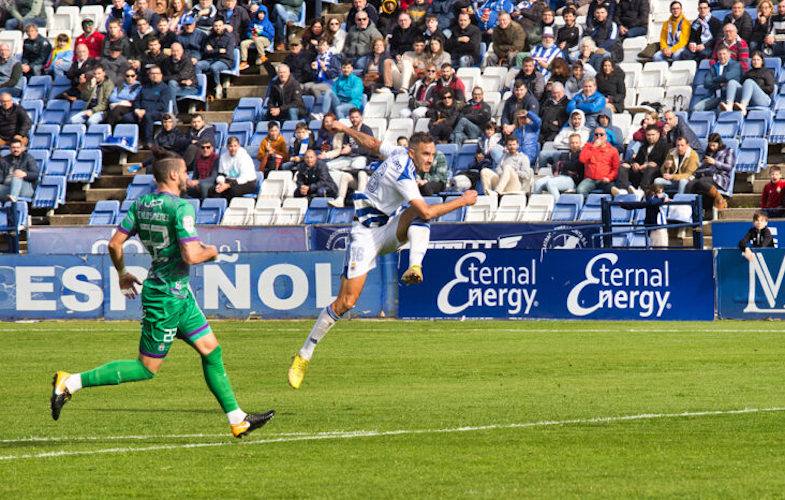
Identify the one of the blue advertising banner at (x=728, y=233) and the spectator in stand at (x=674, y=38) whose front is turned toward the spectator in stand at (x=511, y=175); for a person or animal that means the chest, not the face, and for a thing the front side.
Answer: the spectator in stand at (x=674, y=38)

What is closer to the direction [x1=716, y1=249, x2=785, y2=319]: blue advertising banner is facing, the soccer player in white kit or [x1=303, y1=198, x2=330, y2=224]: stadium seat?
the soccer player in white kit

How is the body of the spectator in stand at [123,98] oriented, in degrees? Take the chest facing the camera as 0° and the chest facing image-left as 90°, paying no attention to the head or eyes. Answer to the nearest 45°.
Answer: approximately 45°

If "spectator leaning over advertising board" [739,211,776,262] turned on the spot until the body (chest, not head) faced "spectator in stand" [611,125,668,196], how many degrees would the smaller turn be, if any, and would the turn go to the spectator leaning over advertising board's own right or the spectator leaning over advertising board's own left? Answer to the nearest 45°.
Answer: approximately 135° to the spectator leaning over advertising board's own right

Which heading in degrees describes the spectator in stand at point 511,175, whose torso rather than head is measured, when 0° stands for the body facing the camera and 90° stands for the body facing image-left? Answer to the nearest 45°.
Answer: approximately 45°

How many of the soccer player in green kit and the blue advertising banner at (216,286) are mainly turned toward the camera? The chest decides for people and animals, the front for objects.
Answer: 1

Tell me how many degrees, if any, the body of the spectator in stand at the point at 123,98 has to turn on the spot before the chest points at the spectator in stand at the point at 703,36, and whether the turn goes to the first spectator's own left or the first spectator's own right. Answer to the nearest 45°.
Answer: approximately 90° to the first spectator's own left

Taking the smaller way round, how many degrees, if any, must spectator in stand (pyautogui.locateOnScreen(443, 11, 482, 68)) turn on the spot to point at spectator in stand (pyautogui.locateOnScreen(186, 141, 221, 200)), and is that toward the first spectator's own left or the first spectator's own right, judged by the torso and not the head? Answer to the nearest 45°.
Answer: approximately 90° to the first spectator's own right

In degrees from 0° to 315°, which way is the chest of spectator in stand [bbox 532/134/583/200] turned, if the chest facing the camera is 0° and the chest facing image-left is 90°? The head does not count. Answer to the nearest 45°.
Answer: approximately 45°

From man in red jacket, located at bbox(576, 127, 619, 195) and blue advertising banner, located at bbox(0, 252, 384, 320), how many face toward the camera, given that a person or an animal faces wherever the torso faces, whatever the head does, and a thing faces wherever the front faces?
2
